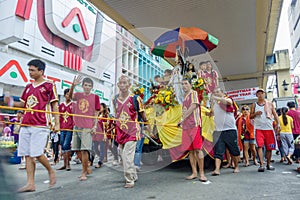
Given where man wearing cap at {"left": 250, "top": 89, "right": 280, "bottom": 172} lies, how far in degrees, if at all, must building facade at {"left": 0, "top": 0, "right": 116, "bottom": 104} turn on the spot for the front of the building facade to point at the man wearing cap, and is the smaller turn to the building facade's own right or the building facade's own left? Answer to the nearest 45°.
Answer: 0° — it already faces them

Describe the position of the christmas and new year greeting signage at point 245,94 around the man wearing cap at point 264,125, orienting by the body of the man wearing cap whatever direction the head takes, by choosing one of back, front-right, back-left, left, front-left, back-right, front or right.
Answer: back

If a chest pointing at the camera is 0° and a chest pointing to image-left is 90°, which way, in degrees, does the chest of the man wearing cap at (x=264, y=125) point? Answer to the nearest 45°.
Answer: approximately 0°

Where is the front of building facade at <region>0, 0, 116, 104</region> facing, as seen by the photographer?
facing the viewer and to the right of the viewer

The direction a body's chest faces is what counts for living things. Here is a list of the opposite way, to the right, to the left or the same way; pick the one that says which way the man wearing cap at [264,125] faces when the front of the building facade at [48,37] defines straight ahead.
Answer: to the right

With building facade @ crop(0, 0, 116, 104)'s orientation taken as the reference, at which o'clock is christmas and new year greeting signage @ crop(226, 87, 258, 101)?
The christmas and new year greeting signage is roughly at 11 o'clock from the building facade.

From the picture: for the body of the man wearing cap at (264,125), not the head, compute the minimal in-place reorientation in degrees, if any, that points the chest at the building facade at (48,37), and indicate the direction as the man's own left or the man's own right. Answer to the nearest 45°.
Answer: approximately 90° to the man's own right

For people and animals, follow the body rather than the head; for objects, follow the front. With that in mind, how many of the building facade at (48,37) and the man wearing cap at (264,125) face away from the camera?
0
